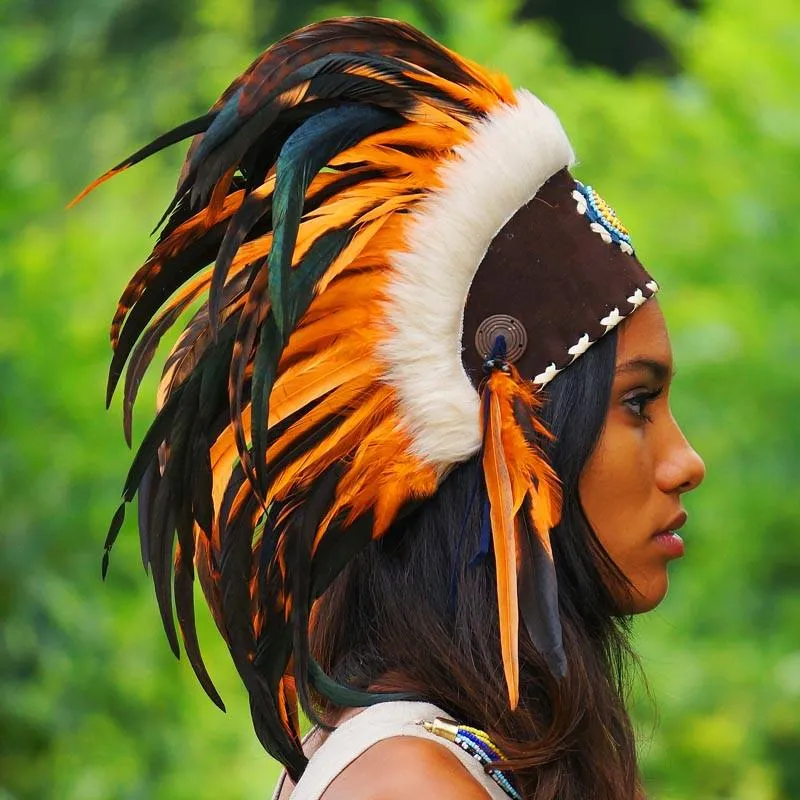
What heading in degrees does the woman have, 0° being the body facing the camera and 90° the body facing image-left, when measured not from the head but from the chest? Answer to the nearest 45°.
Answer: approximately 270°

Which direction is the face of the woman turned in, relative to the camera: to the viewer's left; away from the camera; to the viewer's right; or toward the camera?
to the viewer's right
